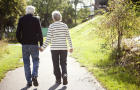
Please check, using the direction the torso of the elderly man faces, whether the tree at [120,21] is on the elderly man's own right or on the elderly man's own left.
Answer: on the elderly man's own right

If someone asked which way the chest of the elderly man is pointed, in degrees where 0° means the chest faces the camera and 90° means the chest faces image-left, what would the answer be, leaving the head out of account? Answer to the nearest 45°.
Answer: approximately 180°
